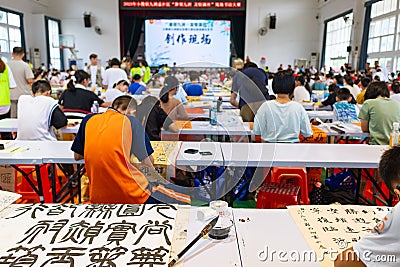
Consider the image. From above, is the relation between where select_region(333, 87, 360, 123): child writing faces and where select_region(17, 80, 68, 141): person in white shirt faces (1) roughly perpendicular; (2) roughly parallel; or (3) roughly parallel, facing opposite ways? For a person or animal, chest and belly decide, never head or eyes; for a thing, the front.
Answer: roughly parallel

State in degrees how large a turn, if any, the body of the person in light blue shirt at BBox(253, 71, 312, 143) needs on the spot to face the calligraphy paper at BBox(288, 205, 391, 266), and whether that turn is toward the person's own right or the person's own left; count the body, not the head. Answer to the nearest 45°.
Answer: approximately 180°

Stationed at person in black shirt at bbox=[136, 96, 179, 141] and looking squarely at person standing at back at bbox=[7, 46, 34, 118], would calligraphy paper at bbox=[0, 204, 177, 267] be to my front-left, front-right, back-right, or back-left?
back-left

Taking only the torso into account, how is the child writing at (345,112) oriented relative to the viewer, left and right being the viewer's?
facing away from the viewer

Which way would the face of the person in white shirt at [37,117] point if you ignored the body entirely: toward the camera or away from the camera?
away from the camera

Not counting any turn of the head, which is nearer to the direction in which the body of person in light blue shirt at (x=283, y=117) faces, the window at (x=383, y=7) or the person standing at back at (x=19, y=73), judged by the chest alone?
the window

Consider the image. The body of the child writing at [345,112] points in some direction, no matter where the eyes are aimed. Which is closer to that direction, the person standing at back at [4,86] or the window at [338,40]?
the window

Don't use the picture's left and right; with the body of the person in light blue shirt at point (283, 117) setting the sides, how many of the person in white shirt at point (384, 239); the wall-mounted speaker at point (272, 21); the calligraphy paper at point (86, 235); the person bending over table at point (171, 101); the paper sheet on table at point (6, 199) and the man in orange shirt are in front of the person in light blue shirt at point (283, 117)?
1

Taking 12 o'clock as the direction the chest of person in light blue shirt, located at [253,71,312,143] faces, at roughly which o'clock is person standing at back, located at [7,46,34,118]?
The person standing at back is roughly at 10 o'clock from the person in light blue shirt.

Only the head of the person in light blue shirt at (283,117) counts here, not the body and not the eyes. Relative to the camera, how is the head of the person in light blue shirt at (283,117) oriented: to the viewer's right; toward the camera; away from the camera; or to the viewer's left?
away from the camera

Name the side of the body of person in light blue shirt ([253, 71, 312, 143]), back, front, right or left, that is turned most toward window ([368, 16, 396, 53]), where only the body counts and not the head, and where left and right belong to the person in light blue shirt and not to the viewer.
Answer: front

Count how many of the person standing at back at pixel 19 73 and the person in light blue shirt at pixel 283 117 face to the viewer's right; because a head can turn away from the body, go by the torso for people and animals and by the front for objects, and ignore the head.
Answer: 0

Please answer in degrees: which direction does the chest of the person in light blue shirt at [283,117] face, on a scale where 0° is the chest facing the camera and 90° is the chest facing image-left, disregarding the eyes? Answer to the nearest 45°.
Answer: approximately 180°

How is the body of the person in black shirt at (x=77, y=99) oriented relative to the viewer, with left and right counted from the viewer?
facing away from the viewer and to the right of the viewer
